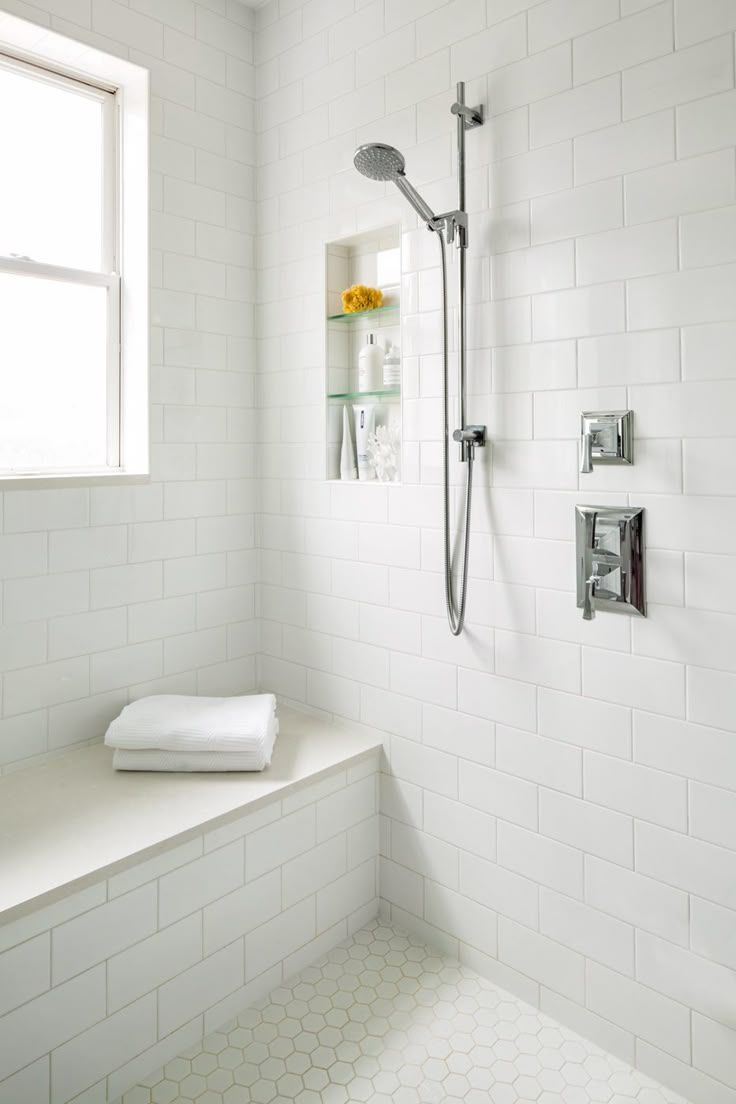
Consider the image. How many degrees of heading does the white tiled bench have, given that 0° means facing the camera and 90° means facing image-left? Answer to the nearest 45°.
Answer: approximately 315°

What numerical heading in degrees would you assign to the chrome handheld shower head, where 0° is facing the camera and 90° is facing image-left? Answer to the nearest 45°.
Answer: approximately 45°

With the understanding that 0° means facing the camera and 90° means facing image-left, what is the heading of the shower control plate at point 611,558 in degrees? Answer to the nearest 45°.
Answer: approximately 45°

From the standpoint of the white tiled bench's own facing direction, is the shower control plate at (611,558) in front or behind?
in front

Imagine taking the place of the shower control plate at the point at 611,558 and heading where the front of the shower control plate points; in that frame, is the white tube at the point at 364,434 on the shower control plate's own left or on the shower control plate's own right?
on the shower control plate's own right

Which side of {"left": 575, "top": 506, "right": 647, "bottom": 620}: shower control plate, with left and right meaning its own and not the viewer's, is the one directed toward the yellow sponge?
right
